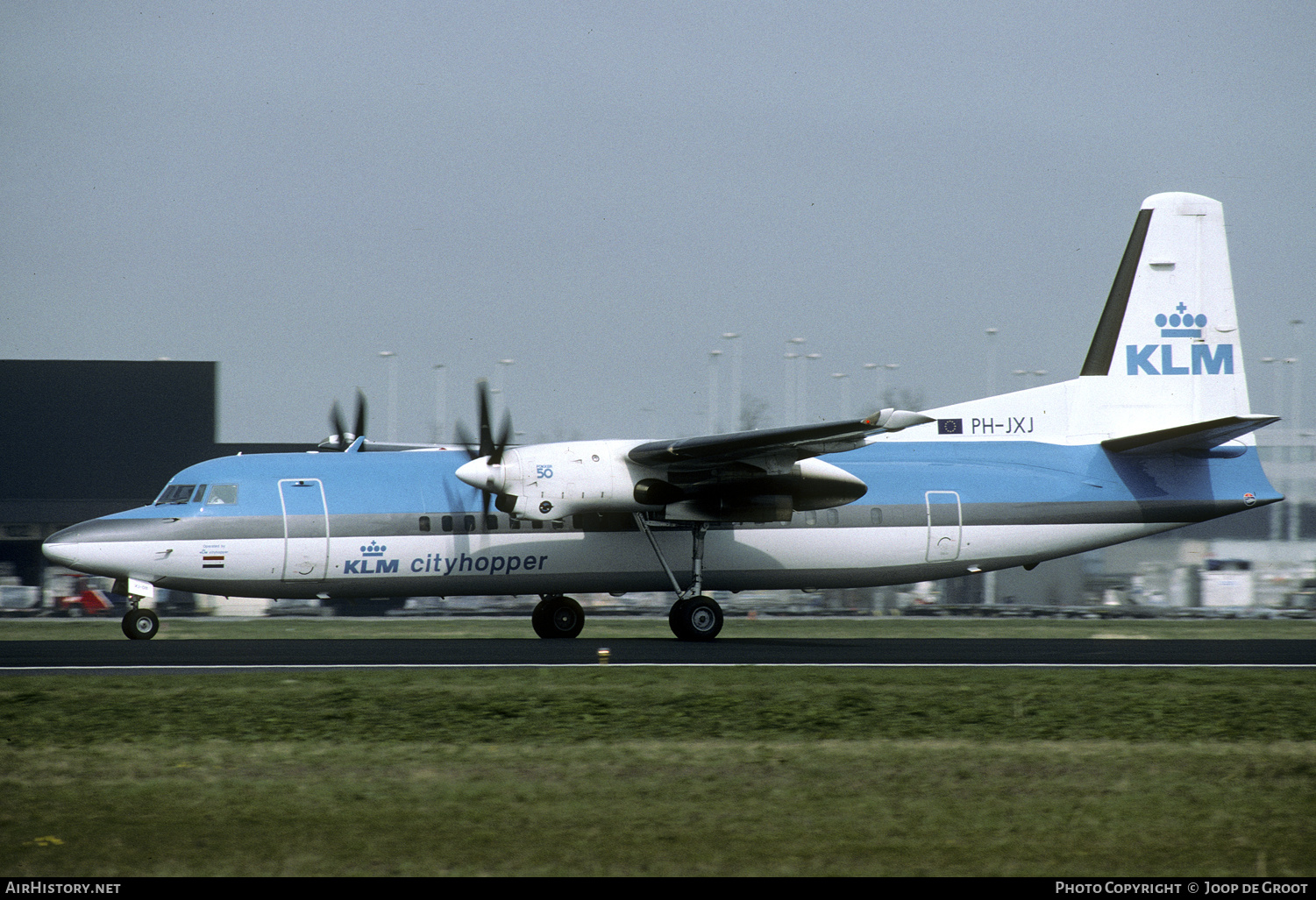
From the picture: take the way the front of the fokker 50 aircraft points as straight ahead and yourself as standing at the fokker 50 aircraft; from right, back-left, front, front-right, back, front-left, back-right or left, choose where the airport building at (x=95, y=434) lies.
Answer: front-right

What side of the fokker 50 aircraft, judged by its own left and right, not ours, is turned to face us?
left
